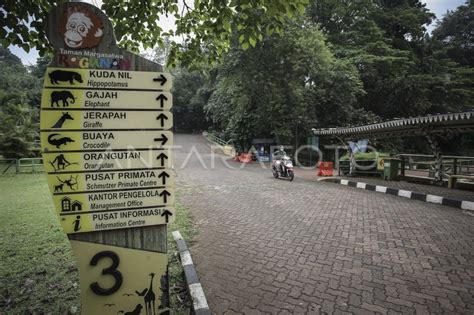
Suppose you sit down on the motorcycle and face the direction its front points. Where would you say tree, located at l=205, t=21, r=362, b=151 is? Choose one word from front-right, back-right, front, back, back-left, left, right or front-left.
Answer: back-left

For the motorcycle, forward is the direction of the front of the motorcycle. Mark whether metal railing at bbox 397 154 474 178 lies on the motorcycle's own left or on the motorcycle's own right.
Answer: on the motorcycle's own left

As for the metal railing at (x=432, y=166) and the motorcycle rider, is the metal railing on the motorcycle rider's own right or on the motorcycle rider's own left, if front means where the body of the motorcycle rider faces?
on the motorcycle rider's own left

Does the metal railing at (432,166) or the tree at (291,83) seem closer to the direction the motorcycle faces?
the metal railing

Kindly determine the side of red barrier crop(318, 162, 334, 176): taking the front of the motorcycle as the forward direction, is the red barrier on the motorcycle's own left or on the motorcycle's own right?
on the motorcycle's own left

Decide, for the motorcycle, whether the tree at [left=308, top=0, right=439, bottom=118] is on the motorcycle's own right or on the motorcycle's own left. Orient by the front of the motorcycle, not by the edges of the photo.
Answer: on the motorcycle's own left

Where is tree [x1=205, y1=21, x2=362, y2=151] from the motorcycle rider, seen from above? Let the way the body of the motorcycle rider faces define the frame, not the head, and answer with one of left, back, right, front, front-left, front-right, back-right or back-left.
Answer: back-left

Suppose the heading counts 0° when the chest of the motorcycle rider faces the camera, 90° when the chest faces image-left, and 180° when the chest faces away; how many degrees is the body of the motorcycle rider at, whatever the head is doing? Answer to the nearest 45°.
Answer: approximately 315°

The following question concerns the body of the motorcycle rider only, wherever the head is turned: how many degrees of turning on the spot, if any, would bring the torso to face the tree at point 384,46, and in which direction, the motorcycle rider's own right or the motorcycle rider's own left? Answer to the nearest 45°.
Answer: approximately 90° to the motorcycle rider's own left

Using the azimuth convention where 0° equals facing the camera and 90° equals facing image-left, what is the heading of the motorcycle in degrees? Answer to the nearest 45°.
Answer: approximately 315°

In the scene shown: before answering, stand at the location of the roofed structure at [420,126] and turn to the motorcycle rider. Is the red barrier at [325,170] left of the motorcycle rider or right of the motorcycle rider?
right

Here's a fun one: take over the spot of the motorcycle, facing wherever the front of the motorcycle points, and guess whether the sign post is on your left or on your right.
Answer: on your right
